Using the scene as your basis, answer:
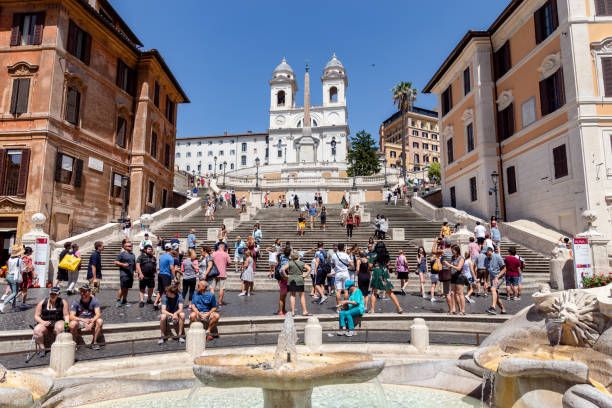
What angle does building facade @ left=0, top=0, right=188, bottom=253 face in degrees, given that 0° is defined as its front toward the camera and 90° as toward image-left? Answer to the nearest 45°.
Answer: approximately 315°

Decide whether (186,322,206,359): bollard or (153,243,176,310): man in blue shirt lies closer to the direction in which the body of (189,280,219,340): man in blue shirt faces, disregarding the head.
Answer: the bollard

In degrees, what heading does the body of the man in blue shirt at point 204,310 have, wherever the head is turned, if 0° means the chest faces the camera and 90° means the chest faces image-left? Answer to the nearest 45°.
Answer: approximately 0°

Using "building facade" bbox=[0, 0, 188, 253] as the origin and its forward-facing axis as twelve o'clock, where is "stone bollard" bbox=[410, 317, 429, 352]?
The stone bollard is roughly at 1 o'clock from the building facade.

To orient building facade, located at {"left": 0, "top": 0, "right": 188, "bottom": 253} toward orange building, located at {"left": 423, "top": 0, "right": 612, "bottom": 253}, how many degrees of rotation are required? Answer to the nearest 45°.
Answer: approximately 90° to its left

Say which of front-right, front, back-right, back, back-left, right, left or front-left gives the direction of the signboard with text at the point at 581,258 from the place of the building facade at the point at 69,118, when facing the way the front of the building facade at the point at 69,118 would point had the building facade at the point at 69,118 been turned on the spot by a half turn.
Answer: back

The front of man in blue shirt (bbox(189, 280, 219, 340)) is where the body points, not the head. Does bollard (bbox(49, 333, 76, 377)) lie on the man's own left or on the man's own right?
on the man's own right

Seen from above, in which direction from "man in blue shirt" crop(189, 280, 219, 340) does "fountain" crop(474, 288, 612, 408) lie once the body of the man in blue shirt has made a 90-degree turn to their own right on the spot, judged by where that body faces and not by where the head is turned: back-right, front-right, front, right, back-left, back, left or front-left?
back-left

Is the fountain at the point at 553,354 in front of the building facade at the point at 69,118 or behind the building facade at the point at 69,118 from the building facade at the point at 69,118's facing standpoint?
in front

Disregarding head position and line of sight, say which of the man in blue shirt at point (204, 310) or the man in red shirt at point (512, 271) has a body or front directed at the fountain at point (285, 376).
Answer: the man in blue shirt
